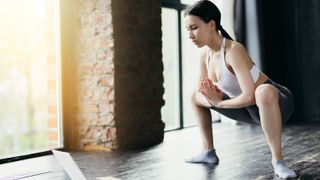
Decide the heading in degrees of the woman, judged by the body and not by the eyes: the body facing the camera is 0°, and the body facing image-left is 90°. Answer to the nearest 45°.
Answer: approximately 45°

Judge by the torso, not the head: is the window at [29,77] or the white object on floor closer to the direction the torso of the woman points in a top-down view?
the white object on floor

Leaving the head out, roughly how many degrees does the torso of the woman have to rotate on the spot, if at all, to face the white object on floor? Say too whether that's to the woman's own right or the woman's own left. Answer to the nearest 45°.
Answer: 0° — they already face it

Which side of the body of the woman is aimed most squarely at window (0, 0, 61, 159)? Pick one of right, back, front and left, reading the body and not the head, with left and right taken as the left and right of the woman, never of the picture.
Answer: right

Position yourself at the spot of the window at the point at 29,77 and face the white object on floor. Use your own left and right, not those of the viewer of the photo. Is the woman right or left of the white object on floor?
left
